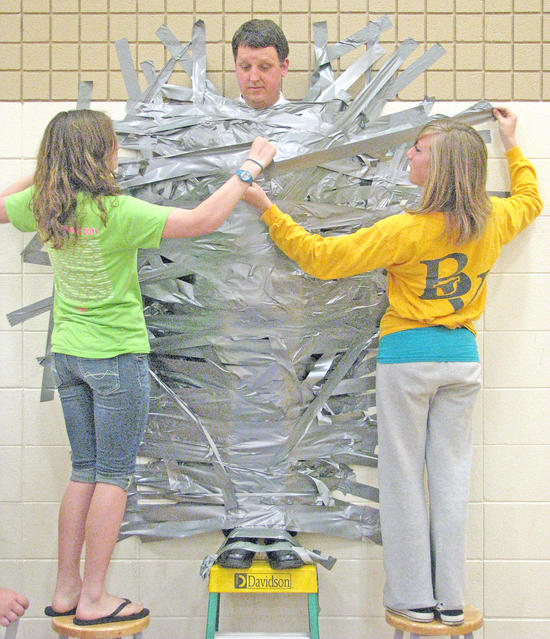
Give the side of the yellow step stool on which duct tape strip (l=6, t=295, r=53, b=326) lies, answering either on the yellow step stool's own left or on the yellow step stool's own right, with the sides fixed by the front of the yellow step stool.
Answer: on the yellow step stool's own right

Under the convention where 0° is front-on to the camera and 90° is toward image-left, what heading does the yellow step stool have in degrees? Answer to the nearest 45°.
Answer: approximately 0°
